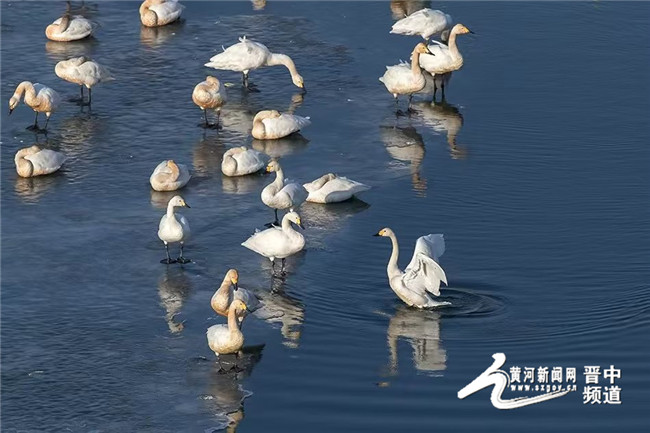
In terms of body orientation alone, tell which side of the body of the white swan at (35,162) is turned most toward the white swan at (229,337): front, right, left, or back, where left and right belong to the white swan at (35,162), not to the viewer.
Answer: left

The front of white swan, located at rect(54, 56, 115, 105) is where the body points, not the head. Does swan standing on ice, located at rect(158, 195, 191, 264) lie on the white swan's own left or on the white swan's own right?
on the white swan's own left

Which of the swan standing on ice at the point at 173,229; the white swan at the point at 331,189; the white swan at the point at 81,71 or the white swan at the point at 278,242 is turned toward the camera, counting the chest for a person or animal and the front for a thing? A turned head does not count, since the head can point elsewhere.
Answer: the swan standing on ice

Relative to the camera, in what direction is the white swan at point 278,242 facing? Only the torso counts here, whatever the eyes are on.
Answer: to the viewer's right

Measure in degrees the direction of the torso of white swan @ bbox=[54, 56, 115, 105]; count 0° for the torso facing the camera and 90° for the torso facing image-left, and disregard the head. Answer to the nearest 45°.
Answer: approximately 90°

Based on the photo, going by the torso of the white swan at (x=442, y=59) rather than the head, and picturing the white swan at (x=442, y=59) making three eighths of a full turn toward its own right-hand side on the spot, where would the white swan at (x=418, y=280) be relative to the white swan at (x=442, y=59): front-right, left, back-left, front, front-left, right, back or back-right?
front-left

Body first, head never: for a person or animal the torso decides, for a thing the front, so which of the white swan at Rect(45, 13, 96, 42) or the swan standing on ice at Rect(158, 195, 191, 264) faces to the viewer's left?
the white swan

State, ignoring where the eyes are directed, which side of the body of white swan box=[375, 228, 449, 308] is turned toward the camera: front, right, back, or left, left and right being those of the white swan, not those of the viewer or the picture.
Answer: left

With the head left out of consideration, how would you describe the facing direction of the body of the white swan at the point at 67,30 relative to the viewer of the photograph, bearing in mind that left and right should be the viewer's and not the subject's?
facing to the left of the viewer

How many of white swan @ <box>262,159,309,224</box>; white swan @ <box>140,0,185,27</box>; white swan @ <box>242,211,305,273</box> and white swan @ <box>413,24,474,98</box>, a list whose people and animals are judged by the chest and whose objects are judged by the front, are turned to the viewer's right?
2

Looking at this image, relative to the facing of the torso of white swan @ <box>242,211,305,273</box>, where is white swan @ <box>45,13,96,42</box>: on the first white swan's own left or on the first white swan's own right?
on the first white swan's own left
